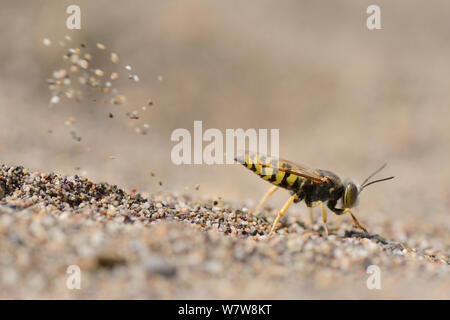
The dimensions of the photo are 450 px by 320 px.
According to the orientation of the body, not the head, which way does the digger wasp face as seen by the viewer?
to the viewer's right
